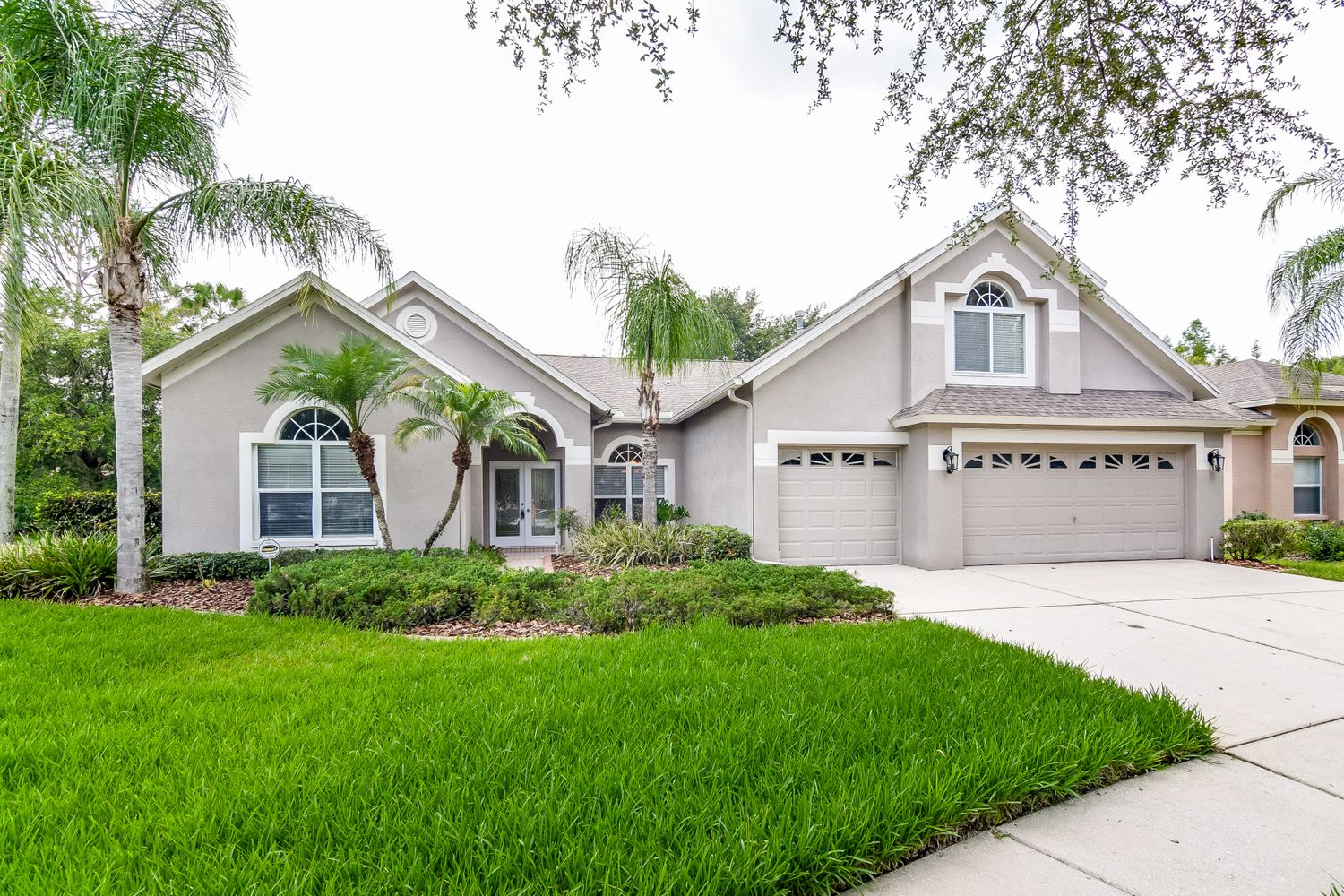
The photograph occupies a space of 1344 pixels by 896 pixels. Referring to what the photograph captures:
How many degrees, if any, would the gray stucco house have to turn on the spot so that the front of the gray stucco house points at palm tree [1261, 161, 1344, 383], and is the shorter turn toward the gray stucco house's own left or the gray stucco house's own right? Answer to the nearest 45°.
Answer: approximately 90° to the gray stucco house's own left

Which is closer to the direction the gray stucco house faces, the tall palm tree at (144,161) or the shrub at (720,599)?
the shrub

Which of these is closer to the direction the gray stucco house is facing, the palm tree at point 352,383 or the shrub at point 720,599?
the shrub

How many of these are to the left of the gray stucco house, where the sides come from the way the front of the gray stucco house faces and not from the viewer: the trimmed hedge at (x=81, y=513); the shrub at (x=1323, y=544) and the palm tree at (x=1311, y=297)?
2

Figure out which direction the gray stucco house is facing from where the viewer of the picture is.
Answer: facing the viewer

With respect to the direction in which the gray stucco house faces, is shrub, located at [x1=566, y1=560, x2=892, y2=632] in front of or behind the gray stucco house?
in front

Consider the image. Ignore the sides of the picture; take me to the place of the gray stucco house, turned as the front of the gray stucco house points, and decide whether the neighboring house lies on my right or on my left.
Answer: on my left

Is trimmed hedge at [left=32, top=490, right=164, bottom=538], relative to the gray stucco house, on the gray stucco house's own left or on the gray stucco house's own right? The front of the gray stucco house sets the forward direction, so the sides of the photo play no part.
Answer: on the gray stucco house's own right

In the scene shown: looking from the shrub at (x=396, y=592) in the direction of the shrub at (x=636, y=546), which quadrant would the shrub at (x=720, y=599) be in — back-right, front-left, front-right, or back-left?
front-right

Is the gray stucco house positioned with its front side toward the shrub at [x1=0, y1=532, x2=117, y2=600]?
no

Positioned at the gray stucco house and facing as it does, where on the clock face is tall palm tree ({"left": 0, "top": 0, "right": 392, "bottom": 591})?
The tall palm tree is roughly at 2 o'clock from the gray stucco house.

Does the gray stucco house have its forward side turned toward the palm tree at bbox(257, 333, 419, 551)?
no

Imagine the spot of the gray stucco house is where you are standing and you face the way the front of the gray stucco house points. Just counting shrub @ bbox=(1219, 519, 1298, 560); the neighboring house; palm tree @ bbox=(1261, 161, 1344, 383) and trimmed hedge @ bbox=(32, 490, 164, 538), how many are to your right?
1

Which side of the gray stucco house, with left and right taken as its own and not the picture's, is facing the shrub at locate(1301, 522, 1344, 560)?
left
